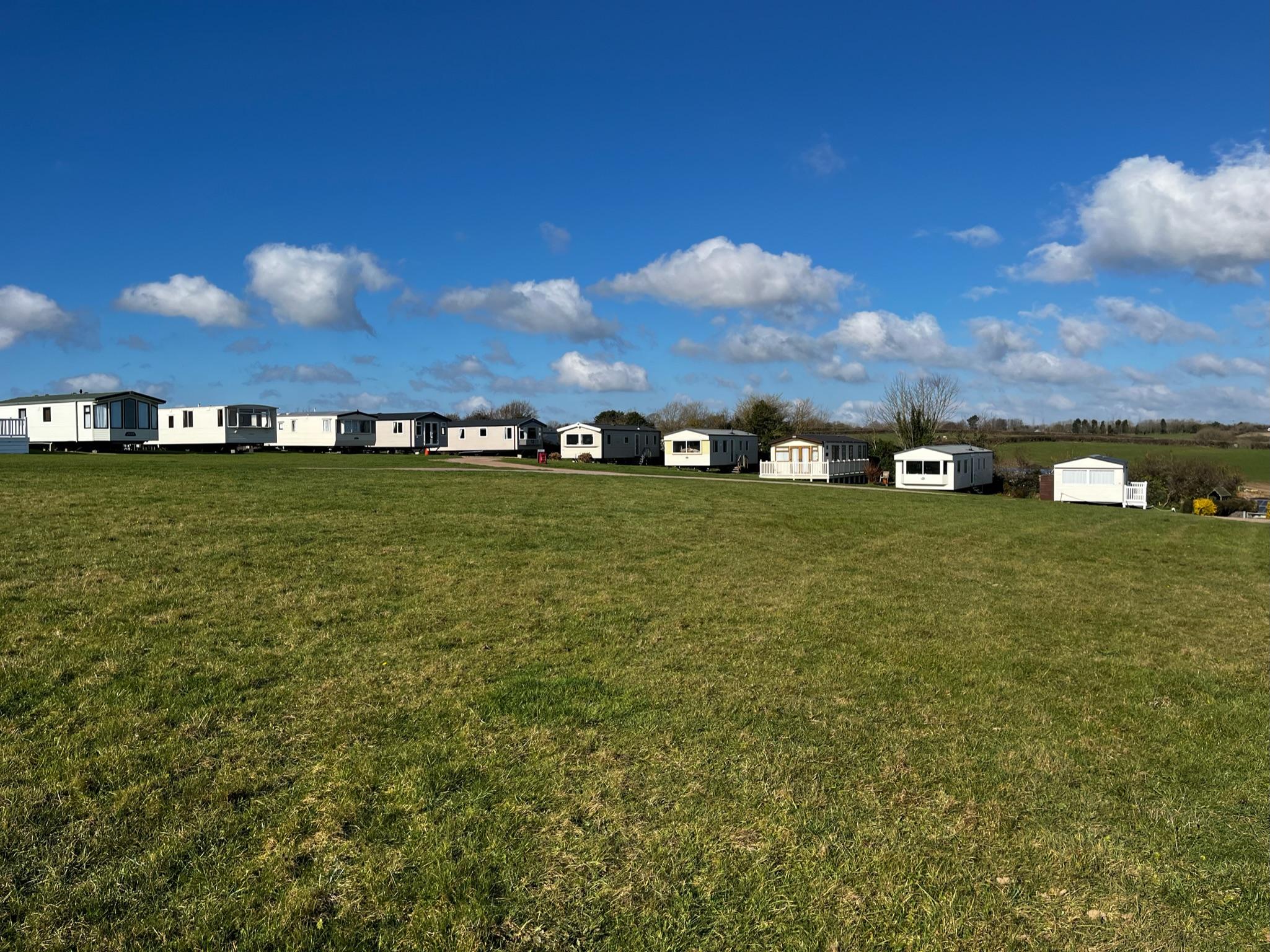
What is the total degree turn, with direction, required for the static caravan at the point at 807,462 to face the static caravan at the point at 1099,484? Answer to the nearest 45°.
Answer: approximately 135° to its left

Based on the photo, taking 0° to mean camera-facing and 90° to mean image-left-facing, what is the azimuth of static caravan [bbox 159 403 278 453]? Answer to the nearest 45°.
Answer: approximately 315°

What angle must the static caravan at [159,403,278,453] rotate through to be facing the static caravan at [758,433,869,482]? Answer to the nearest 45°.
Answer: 0° — it already faces it

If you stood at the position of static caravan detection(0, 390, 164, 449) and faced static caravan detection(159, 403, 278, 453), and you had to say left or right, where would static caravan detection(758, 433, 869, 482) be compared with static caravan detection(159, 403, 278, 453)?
right

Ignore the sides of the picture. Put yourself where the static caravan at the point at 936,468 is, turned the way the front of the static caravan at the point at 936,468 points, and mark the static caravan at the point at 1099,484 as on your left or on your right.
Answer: on your left

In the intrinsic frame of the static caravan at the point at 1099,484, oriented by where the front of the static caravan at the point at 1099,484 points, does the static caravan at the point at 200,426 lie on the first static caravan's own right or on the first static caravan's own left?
on the first static caravan's own right
